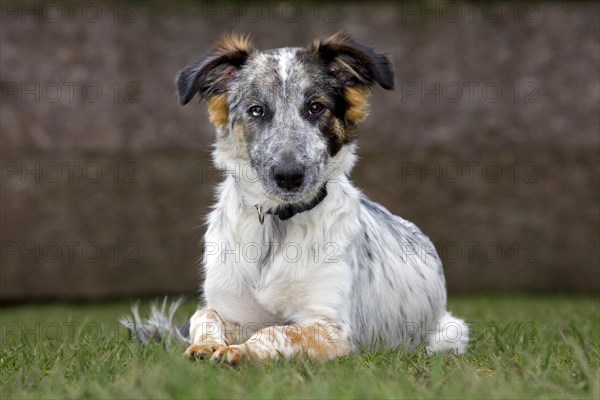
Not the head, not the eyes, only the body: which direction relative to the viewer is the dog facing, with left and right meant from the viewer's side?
facing the viewer and to the left of the viewer
